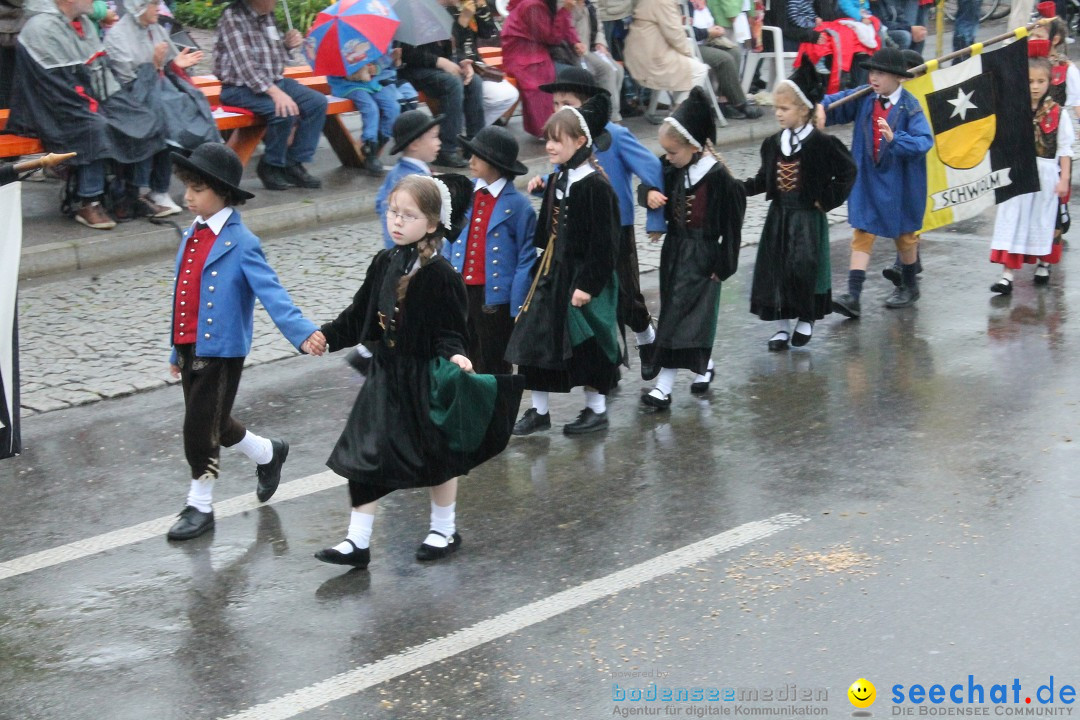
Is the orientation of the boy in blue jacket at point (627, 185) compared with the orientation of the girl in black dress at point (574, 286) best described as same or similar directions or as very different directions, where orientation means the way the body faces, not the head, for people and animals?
same or similar directions

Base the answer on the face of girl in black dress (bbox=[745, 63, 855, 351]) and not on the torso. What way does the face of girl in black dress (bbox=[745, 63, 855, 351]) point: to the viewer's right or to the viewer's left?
to the viewer's left

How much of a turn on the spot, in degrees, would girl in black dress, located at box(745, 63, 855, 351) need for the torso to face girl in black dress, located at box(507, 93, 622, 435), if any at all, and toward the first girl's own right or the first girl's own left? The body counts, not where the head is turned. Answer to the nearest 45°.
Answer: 0° — they already face them

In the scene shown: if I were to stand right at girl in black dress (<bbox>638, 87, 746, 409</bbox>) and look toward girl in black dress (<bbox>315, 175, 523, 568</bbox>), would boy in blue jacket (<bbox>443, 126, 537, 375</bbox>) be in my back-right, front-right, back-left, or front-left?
front-right

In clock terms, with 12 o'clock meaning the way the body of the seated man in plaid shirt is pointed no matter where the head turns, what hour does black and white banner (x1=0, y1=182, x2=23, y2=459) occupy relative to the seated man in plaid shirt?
The black and white banner is roughly at 2 o'clock from the seated man in plaid shirt.

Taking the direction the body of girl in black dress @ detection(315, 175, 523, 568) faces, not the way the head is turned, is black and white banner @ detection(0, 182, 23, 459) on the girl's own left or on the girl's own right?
on the girl's own right

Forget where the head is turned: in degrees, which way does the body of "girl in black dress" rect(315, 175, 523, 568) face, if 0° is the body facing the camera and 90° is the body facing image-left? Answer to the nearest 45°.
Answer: approximately 45°

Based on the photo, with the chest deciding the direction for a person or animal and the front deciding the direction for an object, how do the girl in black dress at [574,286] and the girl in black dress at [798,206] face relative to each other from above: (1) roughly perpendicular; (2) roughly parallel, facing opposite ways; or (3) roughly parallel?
roughly parallel

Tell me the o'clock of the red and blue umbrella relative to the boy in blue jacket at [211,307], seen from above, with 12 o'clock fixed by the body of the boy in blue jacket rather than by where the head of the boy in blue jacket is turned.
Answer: The red and blue umbrella is roughly at 5 o'clock from the boy in blue jacket.

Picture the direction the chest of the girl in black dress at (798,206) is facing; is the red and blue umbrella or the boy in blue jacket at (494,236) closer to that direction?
the boy in blue jacket

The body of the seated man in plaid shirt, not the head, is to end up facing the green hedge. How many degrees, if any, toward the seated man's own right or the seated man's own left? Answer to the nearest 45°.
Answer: approximately 135° to the seated man's own left

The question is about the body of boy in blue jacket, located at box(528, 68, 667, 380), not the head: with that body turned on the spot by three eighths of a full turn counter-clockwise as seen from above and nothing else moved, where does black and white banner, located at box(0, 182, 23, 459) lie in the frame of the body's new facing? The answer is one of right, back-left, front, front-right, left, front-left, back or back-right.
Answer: back-right

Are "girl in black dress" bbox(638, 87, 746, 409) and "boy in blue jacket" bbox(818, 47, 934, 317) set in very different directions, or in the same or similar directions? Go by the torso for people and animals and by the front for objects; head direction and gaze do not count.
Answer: same or similar directions

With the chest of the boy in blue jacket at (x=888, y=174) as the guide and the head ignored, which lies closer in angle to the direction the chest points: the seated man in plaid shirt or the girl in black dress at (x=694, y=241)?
the girl in black dress

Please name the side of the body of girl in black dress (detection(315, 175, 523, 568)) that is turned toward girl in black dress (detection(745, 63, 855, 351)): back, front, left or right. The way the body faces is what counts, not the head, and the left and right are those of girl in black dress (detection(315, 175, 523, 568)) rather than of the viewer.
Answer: back

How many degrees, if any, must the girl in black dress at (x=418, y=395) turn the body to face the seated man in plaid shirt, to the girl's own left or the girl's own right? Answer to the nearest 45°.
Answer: approximately 135° to the girl's own right

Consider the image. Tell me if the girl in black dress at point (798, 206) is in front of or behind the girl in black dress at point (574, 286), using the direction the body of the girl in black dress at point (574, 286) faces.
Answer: behind

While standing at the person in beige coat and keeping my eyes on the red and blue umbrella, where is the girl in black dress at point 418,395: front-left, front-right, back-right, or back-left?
front-left
